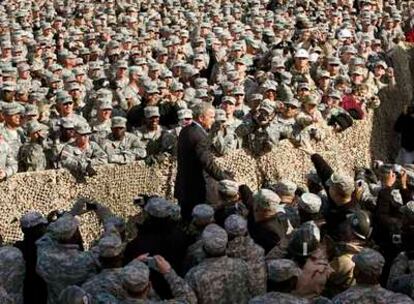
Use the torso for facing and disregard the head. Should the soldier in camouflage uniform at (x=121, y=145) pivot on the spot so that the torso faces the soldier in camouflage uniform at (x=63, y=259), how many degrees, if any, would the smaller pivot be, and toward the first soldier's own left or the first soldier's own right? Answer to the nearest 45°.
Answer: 0° — they already face them

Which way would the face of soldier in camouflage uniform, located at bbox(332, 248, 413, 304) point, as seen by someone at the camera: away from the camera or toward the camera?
away from the camera

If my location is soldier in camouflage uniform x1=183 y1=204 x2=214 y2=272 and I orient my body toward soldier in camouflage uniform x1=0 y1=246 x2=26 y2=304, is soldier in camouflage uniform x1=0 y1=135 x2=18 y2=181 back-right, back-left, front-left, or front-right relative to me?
front-right

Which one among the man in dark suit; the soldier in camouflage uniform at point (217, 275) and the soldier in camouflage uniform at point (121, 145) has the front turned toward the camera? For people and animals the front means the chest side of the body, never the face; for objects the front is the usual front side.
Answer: the soldier in camouflage uniform at point (121, 145)

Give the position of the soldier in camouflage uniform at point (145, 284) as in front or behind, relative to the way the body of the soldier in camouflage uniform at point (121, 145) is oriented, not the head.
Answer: in front

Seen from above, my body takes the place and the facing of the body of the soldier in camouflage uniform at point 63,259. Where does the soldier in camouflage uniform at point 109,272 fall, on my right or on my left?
on my right

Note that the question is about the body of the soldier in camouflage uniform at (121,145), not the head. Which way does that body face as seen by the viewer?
toward the camera

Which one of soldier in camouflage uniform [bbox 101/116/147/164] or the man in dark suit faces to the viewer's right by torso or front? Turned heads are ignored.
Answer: the man in dark suit

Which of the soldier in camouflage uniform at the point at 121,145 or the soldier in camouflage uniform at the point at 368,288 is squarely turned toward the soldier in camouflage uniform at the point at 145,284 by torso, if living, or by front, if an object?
the soldier in camouflage uniform at the point at 121,145

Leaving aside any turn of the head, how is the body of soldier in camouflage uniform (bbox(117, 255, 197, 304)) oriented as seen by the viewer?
away from the camera

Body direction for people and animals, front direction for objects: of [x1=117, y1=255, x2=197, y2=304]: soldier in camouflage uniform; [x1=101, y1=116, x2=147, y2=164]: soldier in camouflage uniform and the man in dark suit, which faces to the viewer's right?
the man in dark suit

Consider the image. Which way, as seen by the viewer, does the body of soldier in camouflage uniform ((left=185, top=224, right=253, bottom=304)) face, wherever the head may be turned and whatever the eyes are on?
away from the camera
